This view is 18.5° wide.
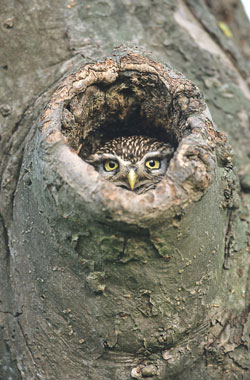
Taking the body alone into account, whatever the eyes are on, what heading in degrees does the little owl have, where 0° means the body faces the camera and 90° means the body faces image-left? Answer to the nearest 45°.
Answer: approximately 0°
